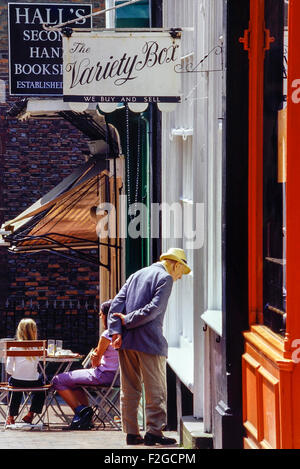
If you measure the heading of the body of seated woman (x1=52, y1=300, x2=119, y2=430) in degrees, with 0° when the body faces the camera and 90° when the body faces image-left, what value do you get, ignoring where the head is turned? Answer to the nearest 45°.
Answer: approximately 90°

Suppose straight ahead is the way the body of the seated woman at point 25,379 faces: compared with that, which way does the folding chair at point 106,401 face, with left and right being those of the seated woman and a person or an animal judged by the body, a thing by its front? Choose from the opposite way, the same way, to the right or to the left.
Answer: to the left

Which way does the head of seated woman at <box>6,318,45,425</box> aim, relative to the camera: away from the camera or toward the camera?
away from the camera

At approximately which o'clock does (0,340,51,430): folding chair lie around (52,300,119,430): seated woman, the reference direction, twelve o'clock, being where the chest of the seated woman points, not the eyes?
The folding chair is roughly at 1 o'clock from the seated woman.

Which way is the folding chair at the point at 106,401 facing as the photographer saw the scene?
facing to the left of the viewer

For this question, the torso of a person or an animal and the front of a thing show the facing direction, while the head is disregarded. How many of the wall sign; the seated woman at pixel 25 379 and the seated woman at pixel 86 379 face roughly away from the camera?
1

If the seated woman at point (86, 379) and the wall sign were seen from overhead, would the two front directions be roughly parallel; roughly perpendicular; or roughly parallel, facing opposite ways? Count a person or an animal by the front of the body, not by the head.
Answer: roughly perpendicular

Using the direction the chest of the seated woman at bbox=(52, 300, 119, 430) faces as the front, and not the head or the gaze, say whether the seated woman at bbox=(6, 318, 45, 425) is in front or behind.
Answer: in front

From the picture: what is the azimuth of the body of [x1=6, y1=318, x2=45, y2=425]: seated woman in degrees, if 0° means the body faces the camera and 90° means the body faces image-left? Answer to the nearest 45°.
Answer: approximately 180°
